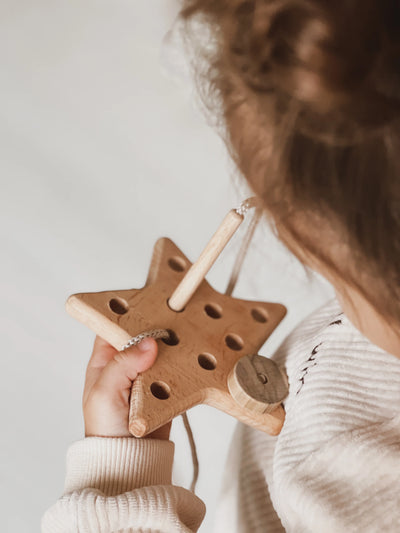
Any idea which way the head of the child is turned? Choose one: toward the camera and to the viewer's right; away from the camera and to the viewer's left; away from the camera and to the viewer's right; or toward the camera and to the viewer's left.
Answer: away from the camera and to the viewer's left

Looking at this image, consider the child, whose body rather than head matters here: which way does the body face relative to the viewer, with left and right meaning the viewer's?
facing away from the viewer and to the left of the viewer
